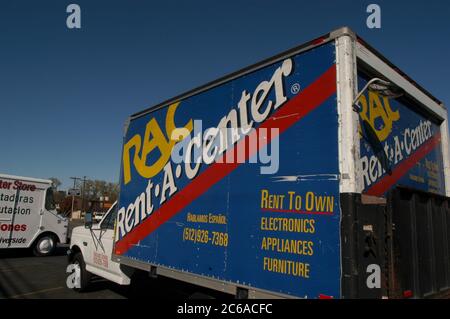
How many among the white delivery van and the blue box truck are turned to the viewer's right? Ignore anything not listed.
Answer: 1

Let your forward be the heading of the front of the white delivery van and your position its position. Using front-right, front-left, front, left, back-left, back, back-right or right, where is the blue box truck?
right

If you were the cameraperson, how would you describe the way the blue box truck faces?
facing away from the viewer and to the left of the viewer

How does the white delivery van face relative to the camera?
to the viewer's right

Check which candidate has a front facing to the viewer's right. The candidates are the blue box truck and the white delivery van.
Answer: the white delivery van

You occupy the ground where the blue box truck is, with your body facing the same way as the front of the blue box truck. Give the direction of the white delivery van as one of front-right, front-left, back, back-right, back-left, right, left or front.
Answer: front
